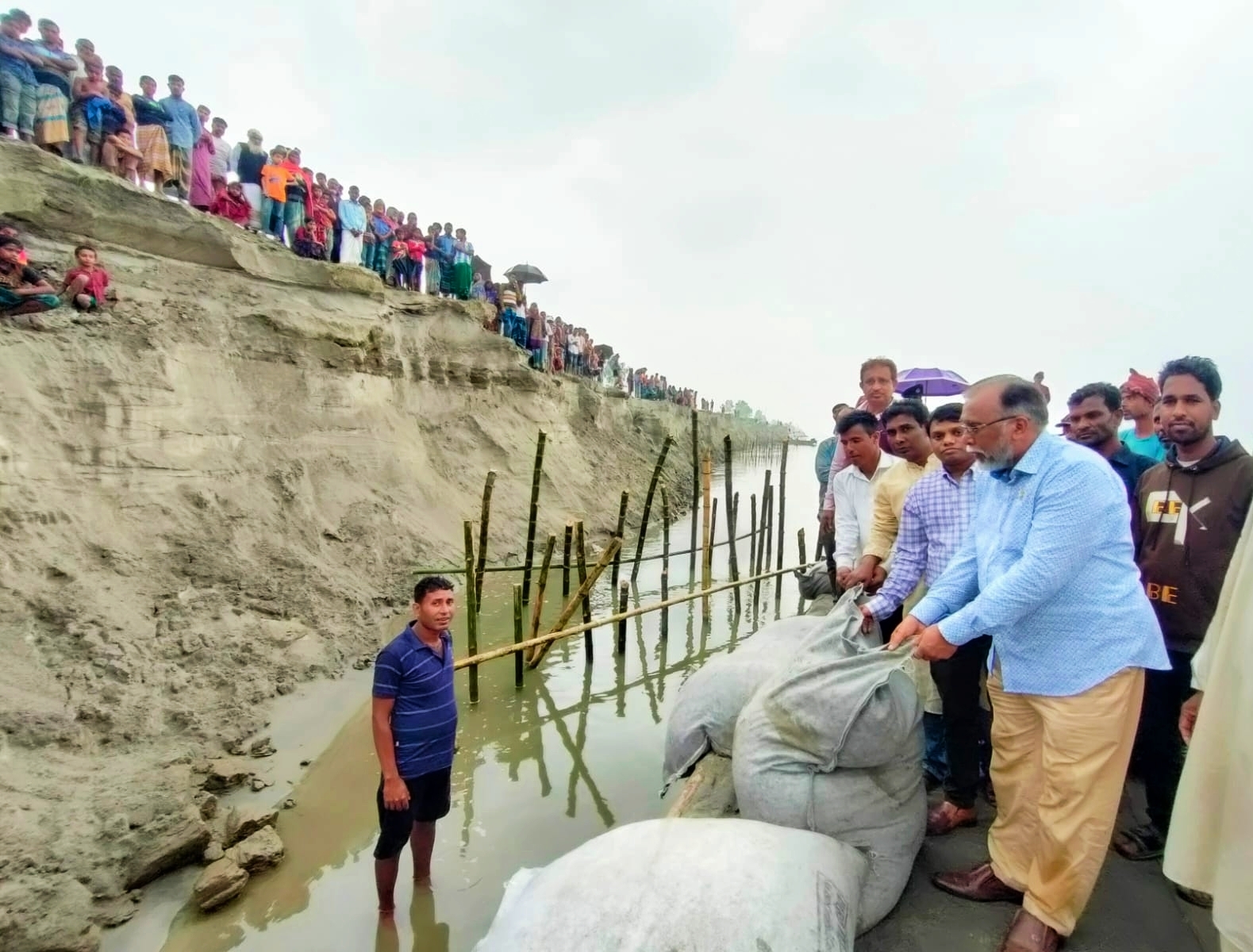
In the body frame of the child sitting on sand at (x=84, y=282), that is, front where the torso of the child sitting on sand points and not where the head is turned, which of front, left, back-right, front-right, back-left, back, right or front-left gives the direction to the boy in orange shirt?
back-left

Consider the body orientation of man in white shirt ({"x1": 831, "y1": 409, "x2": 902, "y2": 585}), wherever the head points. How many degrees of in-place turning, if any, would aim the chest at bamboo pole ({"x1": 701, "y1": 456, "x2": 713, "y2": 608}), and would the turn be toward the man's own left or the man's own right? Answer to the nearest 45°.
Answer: approximately 135° to the man's own right

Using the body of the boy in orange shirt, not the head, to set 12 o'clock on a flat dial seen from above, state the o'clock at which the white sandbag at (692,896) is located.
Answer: The white sandbag is roughly at 12 o'clock from the boy in orange shirt.

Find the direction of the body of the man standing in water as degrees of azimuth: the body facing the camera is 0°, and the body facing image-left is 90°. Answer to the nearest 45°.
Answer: approximately 315°

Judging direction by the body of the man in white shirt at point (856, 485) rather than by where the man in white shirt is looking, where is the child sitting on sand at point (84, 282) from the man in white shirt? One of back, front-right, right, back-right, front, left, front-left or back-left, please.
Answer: front-right

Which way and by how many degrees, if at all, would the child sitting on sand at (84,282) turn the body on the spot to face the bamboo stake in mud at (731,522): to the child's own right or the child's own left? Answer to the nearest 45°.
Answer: approximately 90° to the child's own left

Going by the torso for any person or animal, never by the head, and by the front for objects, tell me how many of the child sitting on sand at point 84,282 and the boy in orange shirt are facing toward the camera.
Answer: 2

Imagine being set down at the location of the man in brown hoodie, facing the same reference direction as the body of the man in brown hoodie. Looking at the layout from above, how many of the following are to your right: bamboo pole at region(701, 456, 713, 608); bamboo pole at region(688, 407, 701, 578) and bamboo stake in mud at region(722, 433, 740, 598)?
3

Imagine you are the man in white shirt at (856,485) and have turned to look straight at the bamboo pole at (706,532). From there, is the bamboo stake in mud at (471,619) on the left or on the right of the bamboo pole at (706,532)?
left

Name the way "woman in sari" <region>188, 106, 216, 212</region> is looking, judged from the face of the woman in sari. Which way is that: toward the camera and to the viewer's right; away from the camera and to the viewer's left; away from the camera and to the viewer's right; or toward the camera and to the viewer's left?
toward the camera and to the viewer's right

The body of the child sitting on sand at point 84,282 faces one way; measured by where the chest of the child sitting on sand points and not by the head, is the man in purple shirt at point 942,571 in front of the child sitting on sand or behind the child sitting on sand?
in front

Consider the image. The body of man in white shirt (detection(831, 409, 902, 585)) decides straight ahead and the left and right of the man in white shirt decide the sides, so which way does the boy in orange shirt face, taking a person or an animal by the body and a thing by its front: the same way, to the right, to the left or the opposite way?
to the left
